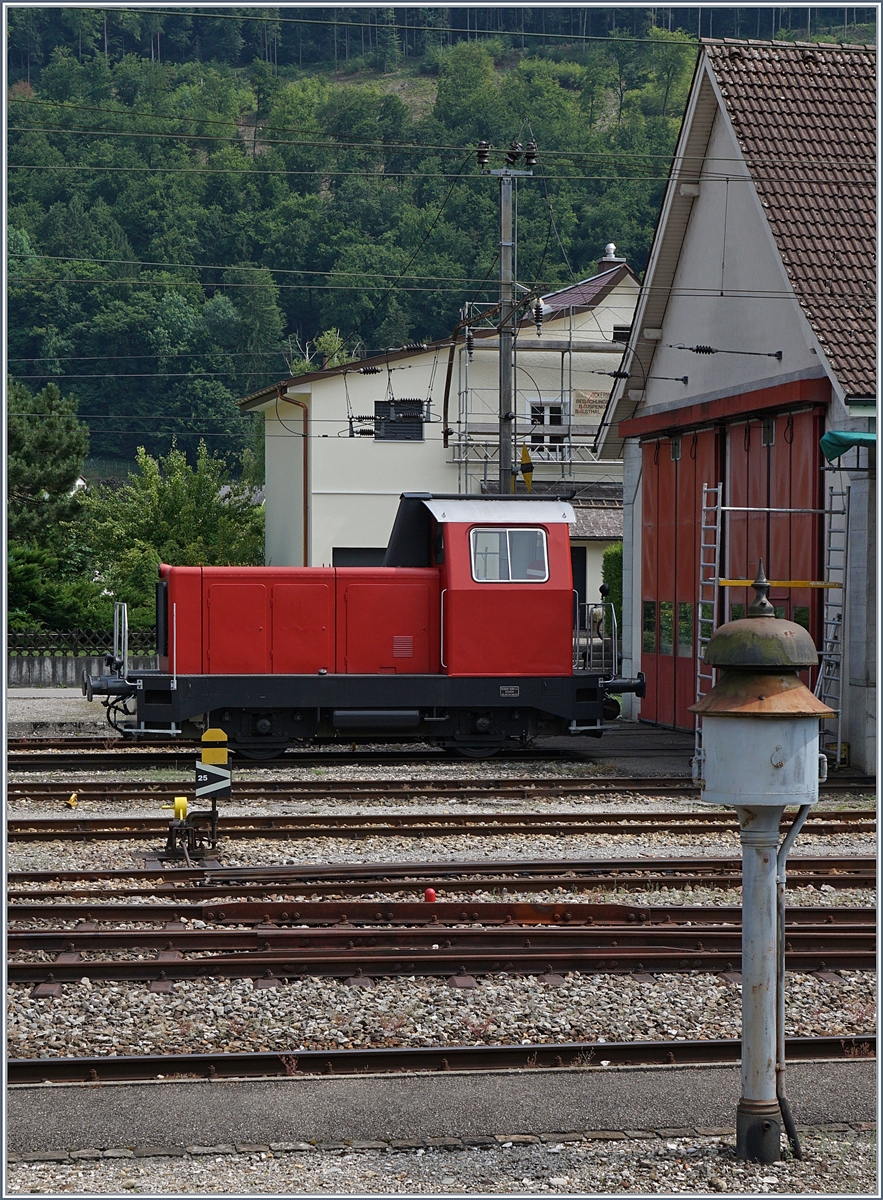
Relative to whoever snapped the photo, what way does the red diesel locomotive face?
facing to the left of the viewer

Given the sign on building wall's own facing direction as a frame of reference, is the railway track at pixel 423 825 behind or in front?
in front

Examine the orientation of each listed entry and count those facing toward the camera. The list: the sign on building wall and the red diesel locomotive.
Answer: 1

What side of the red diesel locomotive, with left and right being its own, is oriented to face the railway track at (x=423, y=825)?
left

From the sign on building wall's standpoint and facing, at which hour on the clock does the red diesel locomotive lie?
The red diesel locomotive is roughly at 12 o'clock from the sign on building wall.

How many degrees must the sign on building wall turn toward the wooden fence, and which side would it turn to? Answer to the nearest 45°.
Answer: approximately 45° to its right

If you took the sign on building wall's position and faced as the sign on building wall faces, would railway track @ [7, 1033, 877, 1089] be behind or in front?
in front

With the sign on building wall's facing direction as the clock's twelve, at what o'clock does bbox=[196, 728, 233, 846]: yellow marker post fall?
The yellow marker post is roughly at 12 o'clock from the sign on building wall.

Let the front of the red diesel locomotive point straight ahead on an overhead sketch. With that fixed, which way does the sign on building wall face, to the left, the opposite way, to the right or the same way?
to the left

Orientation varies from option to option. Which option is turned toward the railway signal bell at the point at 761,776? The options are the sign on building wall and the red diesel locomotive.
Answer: the sign on building wall

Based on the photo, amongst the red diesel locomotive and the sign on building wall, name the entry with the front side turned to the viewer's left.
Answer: the red diesel locomotive

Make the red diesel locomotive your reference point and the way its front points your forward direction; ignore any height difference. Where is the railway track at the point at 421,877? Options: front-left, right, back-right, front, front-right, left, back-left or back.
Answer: left

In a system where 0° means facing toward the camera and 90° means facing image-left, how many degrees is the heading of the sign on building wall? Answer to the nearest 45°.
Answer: approximately 0°

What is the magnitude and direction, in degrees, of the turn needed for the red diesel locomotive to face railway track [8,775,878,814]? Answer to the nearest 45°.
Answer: approximately 90° to its left
